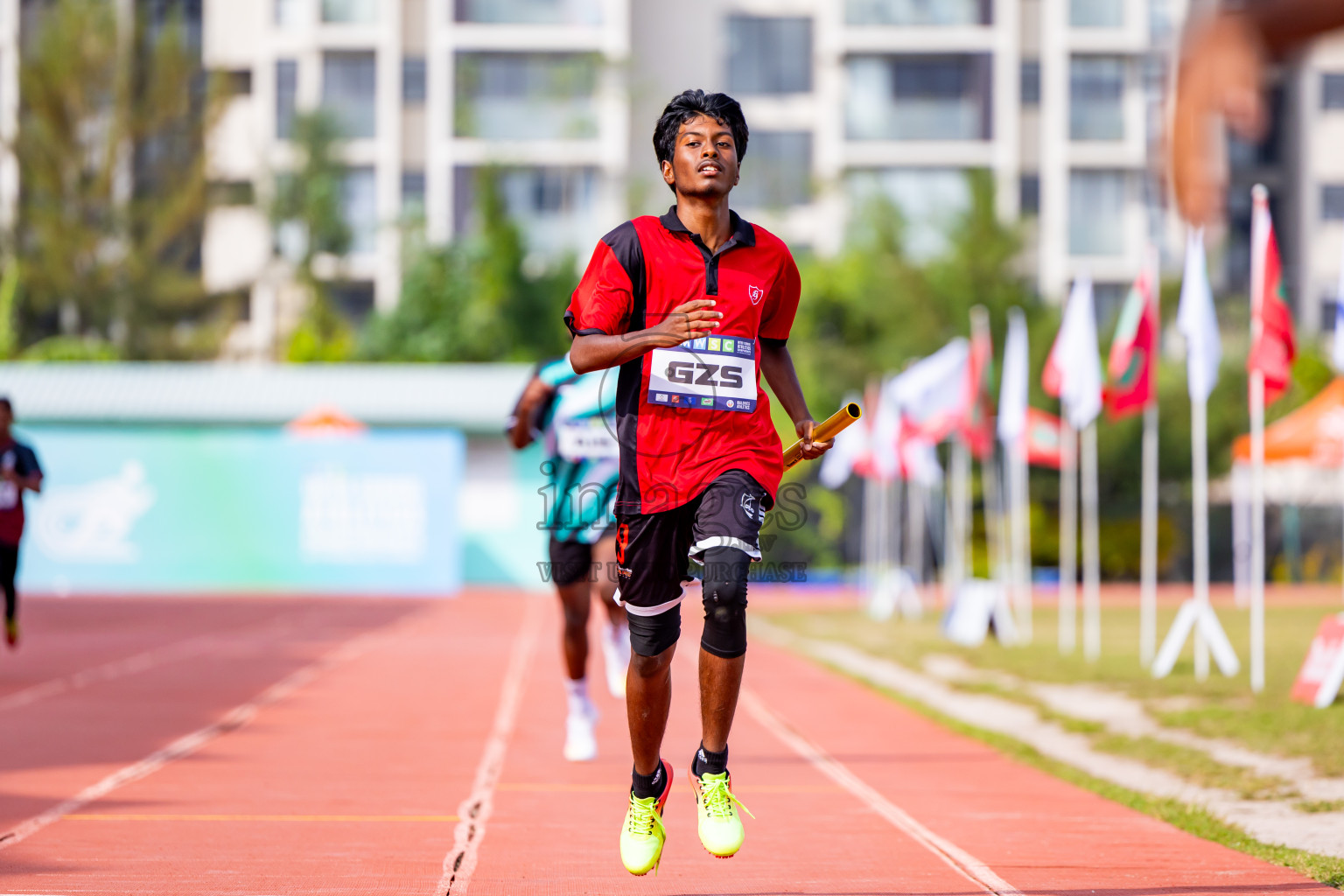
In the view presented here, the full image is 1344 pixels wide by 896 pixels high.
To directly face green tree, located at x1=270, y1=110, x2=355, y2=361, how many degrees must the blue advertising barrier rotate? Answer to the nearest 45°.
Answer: approximately 180°

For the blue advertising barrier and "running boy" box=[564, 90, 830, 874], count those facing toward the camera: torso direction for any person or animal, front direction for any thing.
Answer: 2

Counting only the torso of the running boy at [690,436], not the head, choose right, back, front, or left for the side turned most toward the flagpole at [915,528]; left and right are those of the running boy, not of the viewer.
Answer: back

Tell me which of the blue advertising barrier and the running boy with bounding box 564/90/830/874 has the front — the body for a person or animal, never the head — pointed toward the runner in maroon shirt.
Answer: the blue advertising barrier

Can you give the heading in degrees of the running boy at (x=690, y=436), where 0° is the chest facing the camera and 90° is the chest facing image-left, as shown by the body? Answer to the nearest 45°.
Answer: approximately 0°

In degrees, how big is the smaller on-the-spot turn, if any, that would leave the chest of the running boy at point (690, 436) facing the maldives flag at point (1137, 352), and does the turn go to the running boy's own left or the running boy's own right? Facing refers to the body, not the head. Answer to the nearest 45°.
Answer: approximately 180°

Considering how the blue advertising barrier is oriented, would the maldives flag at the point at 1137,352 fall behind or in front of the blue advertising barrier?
in front

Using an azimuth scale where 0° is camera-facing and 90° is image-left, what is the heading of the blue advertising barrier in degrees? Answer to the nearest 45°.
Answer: approximately 0°
